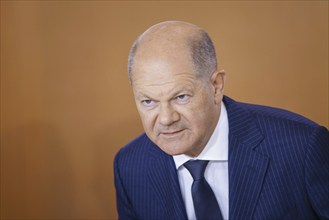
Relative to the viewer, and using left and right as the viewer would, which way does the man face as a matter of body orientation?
facing the viewer and to the left of the viewer
